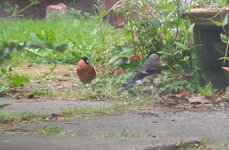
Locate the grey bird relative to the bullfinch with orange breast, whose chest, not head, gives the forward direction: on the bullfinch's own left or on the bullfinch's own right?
on the bullfinch's own left

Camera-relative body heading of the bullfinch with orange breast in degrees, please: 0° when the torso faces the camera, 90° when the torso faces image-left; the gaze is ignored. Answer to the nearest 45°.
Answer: approximately 45°

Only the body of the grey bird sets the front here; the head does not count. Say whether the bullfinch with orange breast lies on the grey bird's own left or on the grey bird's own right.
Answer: on the grey bird's own left

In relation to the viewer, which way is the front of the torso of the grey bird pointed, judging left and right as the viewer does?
facing away from the viewer and to the right of the viewer

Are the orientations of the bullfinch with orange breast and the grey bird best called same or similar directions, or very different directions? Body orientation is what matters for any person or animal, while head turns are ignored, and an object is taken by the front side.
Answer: very different directions
